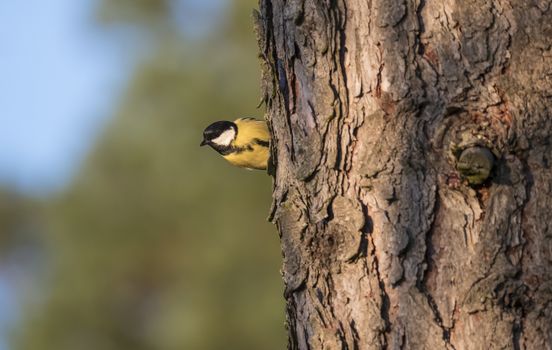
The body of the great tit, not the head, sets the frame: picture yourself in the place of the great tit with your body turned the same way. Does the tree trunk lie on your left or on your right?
on your left

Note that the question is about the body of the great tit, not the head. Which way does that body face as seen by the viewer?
to the viewer's left
